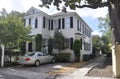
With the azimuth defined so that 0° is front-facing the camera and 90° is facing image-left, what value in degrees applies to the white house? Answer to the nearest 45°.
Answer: approximately 45°

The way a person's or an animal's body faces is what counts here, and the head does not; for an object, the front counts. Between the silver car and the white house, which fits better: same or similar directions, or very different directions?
very different directions

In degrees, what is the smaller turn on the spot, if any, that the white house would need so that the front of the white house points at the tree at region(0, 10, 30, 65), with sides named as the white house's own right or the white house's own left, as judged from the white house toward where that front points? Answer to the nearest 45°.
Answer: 0° — it already faces it
